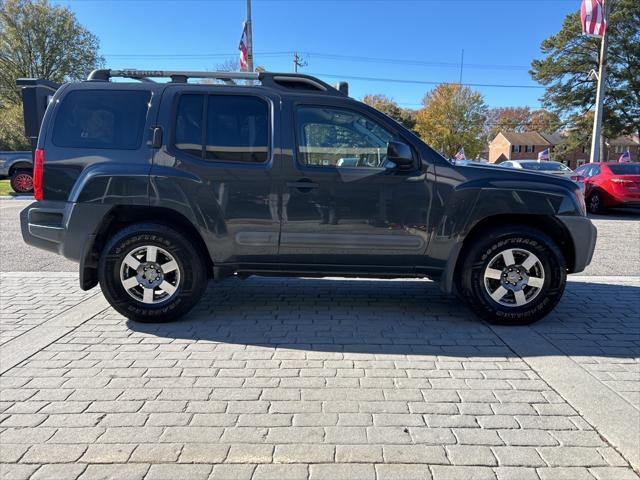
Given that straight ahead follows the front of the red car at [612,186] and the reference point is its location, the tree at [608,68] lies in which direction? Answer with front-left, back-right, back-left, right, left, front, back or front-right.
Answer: front-right

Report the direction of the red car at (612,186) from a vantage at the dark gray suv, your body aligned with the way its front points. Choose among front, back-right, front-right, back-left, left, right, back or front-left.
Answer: front-left

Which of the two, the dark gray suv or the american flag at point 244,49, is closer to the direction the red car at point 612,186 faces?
the american flag

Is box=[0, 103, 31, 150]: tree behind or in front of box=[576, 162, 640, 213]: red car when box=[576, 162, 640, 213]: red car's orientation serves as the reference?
in front

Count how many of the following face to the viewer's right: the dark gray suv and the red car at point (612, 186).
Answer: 1

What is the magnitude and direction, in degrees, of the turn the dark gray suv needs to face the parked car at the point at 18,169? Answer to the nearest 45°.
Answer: approximately 135° to its left

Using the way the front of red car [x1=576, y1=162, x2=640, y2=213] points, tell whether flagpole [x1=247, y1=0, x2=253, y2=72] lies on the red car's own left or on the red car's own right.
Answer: on the red car's own left

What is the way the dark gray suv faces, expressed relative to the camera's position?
facing to the right of the viewer

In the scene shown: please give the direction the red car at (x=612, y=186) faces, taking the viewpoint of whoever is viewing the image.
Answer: facing away from the viewer and to the left of the viewer

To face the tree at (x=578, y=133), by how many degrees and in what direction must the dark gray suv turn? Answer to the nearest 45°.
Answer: approximately 45° to its left

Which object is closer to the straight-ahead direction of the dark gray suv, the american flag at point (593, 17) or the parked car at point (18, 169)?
the american flag

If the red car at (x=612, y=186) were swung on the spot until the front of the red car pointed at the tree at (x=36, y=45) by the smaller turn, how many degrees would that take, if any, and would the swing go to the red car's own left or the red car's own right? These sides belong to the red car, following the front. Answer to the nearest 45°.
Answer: approximately 45° to the red car's own left
